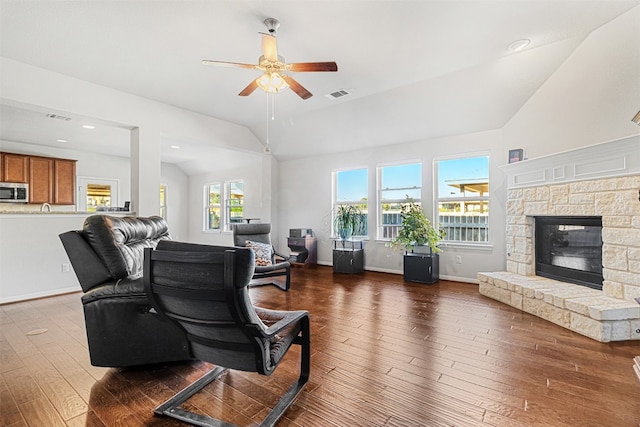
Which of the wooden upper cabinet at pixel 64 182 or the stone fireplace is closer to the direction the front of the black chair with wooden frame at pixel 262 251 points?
the stone fireplace

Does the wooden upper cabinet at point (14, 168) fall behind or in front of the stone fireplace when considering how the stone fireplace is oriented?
in front

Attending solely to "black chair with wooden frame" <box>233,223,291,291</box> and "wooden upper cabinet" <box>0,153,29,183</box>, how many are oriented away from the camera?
0

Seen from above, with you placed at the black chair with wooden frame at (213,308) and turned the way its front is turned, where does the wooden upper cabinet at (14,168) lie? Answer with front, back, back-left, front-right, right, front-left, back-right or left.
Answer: left

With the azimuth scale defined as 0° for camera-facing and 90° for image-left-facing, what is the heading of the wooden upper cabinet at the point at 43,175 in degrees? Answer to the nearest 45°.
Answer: approximately 315°

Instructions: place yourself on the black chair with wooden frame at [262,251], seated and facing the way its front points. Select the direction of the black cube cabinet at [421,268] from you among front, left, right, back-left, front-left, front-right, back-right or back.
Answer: front-left

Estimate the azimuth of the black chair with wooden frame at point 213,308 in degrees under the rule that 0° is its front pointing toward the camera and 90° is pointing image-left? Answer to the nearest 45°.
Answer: approximately 225°

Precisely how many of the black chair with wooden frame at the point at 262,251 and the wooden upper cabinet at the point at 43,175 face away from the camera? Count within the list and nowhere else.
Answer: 0

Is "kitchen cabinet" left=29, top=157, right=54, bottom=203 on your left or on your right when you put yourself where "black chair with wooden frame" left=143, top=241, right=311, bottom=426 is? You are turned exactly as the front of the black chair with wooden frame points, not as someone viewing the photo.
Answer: on your left

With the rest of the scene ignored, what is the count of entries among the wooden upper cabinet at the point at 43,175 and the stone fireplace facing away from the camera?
0

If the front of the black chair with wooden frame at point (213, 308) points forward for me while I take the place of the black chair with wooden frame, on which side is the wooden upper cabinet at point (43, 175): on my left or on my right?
on my left
